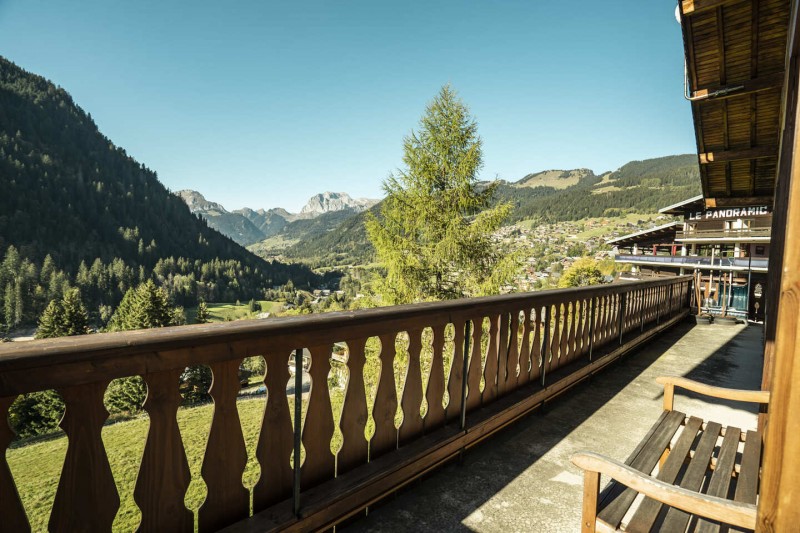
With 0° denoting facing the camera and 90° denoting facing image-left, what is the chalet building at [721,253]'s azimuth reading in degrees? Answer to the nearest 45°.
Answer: approximately 45°

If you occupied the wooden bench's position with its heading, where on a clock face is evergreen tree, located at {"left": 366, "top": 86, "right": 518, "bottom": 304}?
The evergreen tree is roughly at 2 o'clock from the wooden bench.

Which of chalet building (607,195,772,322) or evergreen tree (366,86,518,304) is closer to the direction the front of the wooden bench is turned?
the evergreen tree

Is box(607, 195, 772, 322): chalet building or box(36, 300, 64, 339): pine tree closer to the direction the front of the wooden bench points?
the pine tree

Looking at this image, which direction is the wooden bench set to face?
to the viewer's left

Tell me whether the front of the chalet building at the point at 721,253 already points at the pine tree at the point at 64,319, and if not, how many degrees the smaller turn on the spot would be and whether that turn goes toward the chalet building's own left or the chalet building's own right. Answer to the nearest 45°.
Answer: approximately 45° to the chalet building's own right

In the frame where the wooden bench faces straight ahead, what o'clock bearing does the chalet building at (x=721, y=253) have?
The chalet building is roughly at 3 o'clock from the wooden bench.
